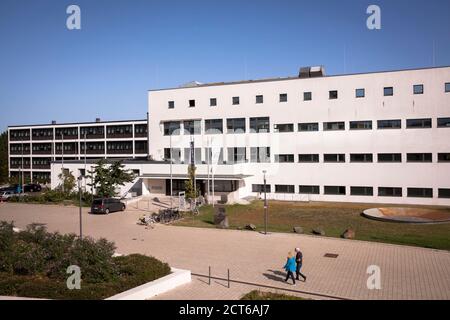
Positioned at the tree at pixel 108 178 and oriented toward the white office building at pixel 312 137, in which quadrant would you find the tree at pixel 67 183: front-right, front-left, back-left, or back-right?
back-left

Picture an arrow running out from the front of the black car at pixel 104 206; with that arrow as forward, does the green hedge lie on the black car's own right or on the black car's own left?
on the black car's own left
